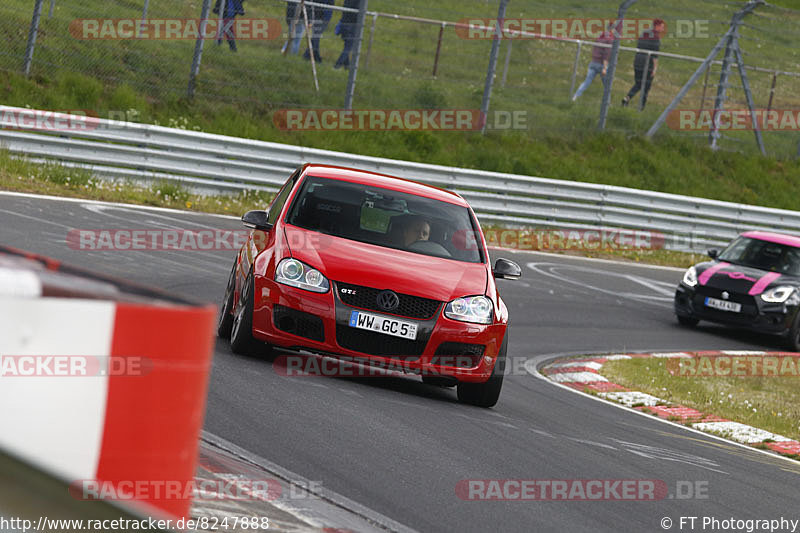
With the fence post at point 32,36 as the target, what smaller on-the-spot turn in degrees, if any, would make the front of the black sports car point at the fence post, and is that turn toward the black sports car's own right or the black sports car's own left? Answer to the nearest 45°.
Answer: approximately 45° to the black sports car's own right

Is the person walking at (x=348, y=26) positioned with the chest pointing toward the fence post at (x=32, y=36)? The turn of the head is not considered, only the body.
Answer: yes

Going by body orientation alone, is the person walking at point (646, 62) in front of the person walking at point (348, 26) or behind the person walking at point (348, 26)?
in front

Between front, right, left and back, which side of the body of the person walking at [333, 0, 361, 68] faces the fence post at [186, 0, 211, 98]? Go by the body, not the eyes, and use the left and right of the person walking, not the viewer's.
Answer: back

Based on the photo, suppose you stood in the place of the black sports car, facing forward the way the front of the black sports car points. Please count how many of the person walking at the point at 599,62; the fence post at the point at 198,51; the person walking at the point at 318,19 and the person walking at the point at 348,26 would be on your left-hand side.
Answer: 0
